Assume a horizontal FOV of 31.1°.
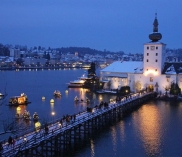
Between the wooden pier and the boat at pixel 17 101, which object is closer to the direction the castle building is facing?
the wooden pier

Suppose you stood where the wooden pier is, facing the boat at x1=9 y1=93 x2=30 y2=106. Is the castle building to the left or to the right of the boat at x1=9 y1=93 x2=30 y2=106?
right

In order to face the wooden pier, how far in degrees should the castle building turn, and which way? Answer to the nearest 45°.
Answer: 0° — it already faces it

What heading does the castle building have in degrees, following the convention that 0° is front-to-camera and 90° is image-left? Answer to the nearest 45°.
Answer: approximately 0°

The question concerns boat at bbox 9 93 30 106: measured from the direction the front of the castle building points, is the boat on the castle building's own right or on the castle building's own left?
on the castle building's own right

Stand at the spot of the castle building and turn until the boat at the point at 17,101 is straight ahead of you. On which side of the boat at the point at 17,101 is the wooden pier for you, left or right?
left
